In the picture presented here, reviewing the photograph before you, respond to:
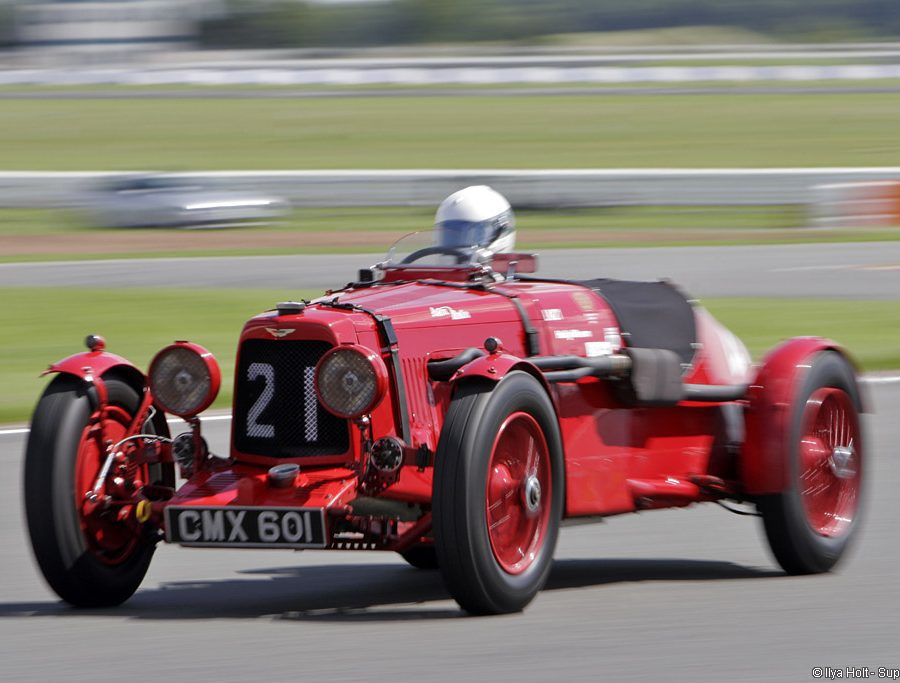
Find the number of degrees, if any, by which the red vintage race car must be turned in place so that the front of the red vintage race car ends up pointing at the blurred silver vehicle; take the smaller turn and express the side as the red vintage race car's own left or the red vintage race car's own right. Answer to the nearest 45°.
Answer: approximately 135° to the red vintage race car's own right

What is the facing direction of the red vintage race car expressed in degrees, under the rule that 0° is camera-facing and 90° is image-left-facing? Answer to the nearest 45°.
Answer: approximately 45°
